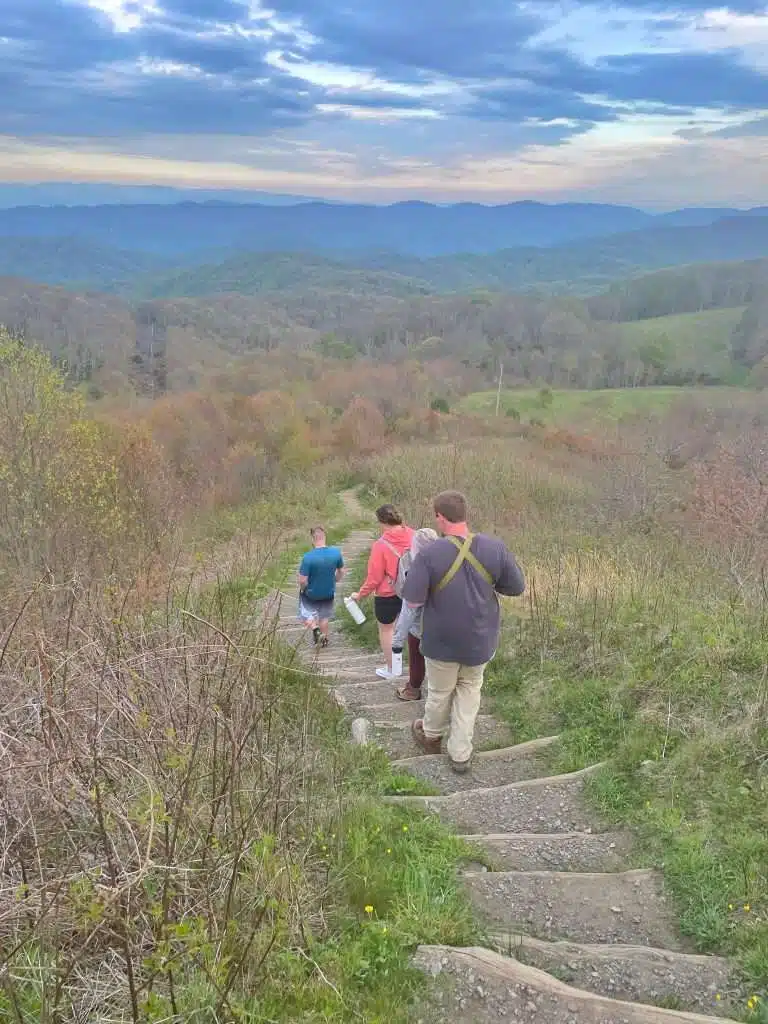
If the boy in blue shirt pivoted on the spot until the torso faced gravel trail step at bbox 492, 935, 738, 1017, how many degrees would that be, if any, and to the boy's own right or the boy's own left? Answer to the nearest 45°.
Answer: approximately 180°

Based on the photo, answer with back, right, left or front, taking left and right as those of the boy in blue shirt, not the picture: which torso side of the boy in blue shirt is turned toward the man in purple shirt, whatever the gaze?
back

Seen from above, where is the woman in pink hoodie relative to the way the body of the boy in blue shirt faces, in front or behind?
behind

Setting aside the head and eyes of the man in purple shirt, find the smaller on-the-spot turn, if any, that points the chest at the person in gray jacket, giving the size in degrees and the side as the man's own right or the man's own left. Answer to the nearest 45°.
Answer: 0° — they already face them

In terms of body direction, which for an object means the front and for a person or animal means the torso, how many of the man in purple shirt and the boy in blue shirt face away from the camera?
2

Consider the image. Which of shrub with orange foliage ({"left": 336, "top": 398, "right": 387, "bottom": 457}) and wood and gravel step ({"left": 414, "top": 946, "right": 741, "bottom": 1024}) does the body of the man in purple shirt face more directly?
the shrub with orange foliage

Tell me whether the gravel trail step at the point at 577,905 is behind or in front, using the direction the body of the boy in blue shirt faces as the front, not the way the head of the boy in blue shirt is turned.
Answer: behind

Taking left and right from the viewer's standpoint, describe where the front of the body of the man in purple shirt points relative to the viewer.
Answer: facing away from the viewer

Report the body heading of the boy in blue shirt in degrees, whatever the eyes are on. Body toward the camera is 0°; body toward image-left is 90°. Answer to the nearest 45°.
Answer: approximately 180°

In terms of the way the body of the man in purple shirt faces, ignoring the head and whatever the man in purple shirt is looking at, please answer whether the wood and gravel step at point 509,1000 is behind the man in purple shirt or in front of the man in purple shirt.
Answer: behind

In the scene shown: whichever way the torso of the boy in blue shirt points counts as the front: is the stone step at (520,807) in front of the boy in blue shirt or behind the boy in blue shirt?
behind
